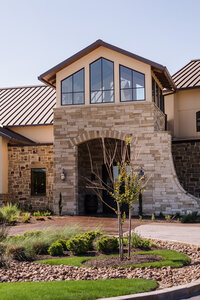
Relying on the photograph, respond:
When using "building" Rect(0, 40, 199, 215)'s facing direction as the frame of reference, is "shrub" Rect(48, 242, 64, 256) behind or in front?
in front

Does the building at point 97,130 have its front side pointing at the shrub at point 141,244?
yes

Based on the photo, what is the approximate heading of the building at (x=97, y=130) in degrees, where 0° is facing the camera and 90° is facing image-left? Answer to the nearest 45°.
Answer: approximately 0°

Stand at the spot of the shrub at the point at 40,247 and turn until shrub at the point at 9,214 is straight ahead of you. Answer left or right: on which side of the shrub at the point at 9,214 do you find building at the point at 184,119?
right

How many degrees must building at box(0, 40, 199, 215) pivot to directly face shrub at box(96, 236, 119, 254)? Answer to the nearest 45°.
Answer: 0° — it already faces it

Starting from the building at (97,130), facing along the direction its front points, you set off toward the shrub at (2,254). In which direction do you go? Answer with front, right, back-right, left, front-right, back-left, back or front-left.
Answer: front

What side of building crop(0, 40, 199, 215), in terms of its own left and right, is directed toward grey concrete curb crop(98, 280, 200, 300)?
front

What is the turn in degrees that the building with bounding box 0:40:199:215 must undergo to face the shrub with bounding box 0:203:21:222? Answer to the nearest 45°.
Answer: approximately 45° to its right

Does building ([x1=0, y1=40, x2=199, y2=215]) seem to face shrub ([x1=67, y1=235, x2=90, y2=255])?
yes

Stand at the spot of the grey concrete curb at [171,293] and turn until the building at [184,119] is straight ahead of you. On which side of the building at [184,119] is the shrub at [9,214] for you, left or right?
left

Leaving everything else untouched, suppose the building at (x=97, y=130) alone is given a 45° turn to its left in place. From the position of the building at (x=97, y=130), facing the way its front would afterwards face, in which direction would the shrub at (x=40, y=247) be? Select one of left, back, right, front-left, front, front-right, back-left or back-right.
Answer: front-right
